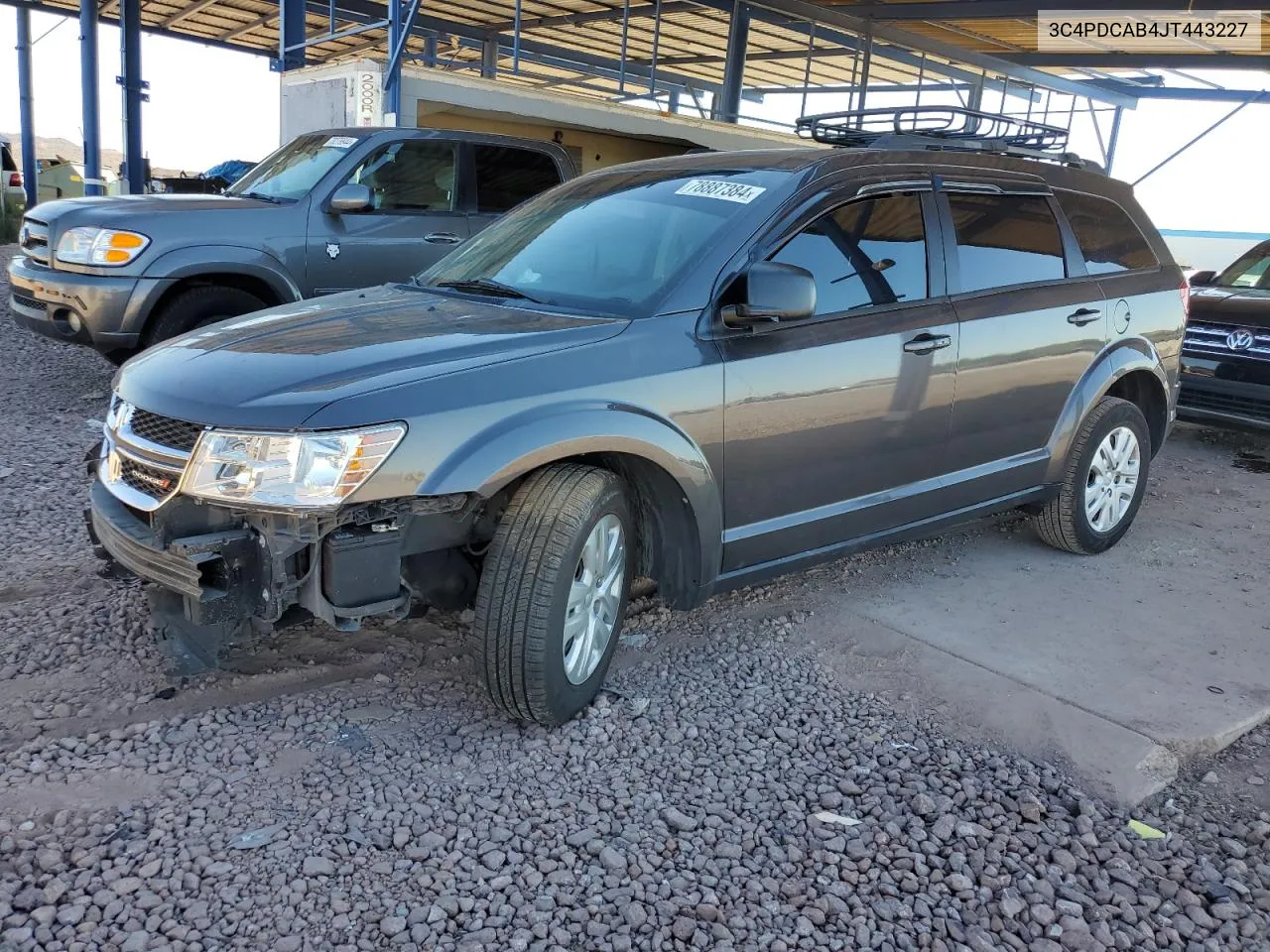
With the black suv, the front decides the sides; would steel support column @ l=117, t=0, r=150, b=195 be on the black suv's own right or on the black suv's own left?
on the black suv's own right

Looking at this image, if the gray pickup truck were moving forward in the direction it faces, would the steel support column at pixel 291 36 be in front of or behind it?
behind

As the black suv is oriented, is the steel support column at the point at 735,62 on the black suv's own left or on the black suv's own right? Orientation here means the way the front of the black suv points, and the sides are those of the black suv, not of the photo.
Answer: on the black suv's own right

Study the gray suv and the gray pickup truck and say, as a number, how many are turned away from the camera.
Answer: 0

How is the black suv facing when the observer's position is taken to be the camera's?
facing the viewer and to the left of the viewer

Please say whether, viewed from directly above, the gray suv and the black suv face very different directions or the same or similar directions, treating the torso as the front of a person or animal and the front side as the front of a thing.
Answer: same or similar directions

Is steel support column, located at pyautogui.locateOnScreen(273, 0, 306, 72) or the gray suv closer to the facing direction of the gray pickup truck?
the gray suv

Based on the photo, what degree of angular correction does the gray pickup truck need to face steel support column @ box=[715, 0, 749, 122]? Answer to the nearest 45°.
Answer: approximately 180°

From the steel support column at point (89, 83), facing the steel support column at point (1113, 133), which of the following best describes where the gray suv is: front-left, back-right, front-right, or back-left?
front-right

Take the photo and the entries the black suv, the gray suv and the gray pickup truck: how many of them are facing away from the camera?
0

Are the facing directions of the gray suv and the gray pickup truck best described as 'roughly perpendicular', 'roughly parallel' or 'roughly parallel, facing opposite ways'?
roughly parallel

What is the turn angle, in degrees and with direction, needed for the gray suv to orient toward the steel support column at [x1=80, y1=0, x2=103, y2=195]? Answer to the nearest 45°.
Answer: approximately 90° to its right

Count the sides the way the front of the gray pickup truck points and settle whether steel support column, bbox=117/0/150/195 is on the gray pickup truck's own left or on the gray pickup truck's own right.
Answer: on the gray pickup truck's own right
